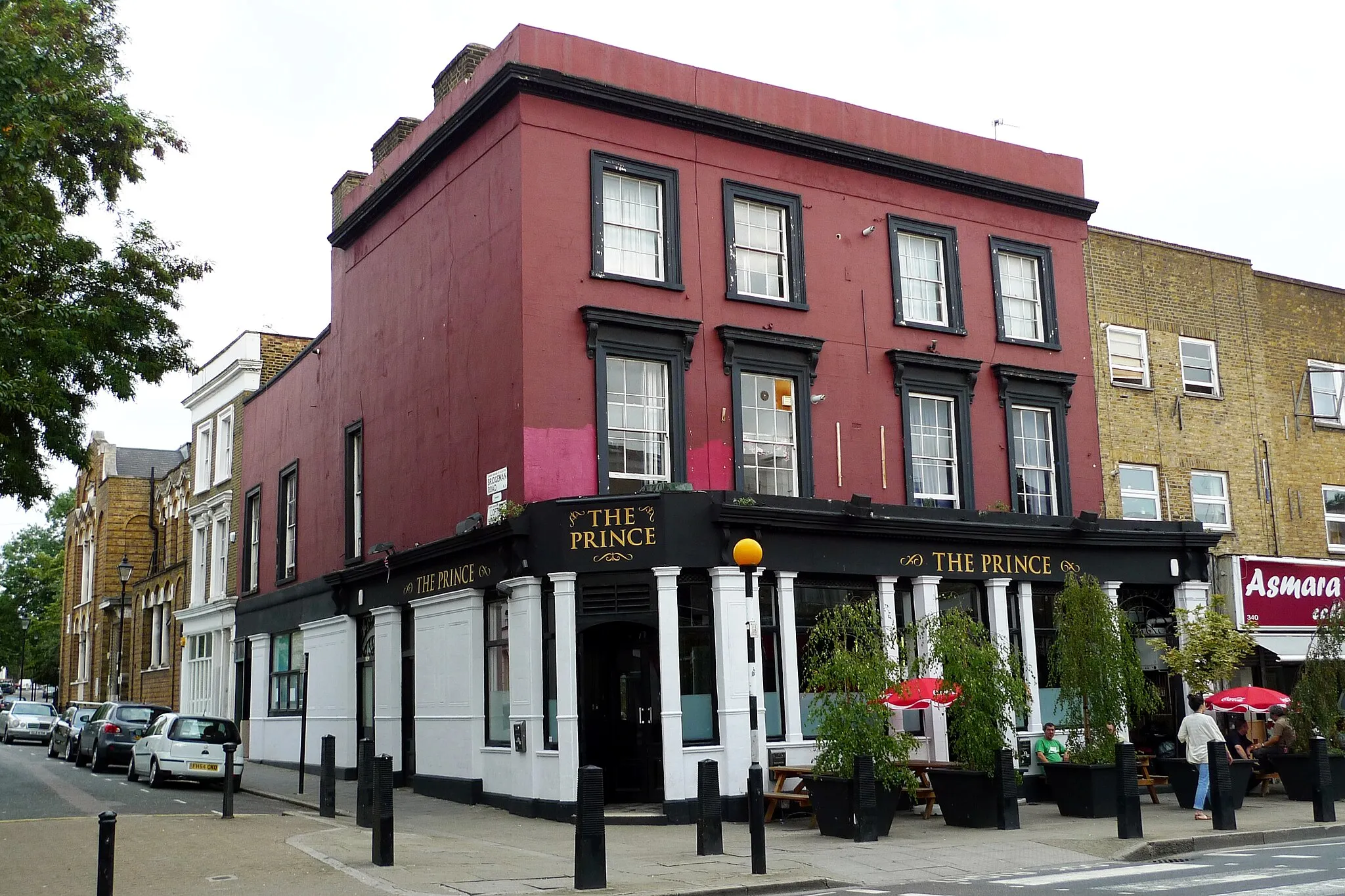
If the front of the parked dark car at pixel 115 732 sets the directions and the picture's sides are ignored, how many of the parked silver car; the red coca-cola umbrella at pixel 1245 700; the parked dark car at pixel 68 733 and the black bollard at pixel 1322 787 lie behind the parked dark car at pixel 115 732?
2

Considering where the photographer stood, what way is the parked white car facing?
facing away from the viewer and to the left of the viewer

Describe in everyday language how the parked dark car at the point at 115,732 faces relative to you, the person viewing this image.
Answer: facing away from the viewer and to the left of the viewer

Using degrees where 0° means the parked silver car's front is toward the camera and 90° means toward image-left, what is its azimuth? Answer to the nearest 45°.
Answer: approximately 315°

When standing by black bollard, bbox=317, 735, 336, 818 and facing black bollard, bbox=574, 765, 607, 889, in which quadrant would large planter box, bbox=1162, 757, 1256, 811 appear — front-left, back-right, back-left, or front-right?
front-left

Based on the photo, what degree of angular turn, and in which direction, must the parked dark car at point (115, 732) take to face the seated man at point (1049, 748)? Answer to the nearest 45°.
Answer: approximately 180°

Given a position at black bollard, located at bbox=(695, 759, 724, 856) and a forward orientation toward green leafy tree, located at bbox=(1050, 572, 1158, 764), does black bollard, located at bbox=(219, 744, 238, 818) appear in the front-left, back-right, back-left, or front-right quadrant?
back-left

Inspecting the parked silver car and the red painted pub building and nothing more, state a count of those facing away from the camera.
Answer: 0

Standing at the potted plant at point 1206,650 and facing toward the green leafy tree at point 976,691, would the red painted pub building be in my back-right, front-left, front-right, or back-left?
front-right

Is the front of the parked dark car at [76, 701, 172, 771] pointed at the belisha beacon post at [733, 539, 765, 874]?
no

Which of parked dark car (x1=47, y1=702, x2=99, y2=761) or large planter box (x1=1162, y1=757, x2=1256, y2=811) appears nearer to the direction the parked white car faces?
the parked dark car

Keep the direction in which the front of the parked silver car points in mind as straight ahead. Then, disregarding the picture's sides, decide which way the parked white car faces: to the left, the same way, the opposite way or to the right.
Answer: the opposite way

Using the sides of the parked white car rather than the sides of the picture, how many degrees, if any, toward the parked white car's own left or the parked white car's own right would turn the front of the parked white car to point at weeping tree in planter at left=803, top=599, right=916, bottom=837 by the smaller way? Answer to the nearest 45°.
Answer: approximately 180°

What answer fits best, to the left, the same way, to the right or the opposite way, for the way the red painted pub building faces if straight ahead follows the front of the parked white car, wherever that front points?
the opposite way

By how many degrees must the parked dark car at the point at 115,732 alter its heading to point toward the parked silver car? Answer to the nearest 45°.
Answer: approximately 45° to its right
